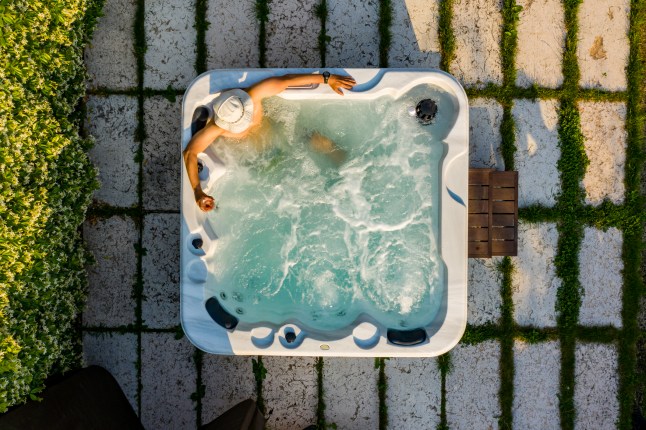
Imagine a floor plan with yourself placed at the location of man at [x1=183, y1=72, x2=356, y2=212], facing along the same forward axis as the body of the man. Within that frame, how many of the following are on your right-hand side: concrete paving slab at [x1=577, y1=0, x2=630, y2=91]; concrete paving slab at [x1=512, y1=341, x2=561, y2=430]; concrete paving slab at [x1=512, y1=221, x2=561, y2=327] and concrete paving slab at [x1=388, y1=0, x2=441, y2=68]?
0

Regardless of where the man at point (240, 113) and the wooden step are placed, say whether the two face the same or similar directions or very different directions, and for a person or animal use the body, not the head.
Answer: same or similar directions

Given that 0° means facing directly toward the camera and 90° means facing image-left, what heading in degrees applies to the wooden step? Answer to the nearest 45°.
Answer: approximately 270°

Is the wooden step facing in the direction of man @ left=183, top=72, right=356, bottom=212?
no

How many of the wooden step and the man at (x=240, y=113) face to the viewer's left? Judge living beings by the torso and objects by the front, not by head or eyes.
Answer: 0

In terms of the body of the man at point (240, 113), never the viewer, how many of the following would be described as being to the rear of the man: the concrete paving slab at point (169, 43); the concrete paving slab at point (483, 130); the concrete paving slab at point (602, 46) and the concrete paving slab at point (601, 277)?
1

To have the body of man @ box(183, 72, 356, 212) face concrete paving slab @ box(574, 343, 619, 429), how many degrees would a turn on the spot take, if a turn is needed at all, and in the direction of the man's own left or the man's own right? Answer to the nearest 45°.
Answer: approximately 45° to the man's own left

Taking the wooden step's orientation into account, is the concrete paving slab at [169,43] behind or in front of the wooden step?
behind

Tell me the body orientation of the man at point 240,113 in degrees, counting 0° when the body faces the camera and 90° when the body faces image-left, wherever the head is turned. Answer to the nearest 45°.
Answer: approximately 315°

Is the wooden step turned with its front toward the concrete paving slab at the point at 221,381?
no
